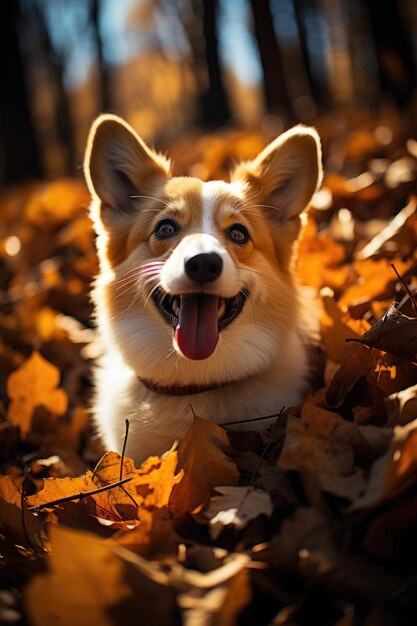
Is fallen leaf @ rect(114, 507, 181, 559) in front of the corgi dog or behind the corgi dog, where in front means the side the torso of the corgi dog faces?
in front

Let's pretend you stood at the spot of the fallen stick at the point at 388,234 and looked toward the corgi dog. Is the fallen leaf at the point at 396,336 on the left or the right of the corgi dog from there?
left

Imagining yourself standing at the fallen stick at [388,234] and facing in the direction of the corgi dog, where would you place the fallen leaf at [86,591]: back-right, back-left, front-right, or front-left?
front-left

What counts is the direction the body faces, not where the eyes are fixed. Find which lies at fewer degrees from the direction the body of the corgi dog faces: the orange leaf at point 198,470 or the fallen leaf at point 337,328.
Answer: the orange leaf

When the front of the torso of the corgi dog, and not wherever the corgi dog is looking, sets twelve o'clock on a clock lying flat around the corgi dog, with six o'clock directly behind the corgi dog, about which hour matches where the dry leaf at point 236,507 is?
The dry leaf is roughly at 12 o'clock from the corgi dog.

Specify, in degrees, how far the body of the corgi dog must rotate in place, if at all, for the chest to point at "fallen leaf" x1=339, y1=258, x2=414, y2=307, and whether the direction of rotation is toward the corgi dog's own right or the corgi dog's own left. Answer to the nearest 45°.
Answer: approximately 90° to the corgi dog's own left

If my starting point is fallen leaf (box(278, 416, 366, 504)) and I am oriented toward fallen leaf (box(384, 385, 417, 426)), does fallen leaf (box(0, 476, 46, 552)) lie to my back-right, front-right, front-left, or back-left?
back-left

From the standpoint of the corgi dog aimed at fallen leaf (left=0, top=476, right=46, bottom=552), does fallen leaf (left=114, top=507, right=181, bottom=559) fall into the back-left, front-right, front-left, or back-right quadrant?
front-left

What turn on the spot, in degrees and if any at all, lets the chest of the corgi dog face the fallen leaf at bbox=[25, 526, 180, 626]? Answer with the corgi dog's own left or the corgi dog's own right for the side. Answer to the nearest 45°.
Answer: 0° — it already faces it

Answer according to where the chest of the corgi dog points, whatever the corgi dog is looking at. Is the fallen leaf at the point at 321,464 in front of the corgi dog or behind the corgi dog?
in front

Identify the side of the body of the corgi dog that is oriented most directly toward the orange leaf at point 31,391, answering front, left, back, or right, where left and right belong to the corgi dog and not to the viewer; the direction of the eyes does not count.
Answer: right

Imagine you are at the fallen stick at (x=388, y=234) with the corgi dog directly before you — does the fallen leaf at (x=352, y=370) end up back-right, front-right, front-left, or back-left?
front-left

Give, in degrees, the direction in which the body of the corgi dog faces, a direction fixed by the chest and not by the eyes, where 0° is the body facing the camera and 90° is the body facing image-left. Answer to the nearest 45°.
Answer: approximately 0°
